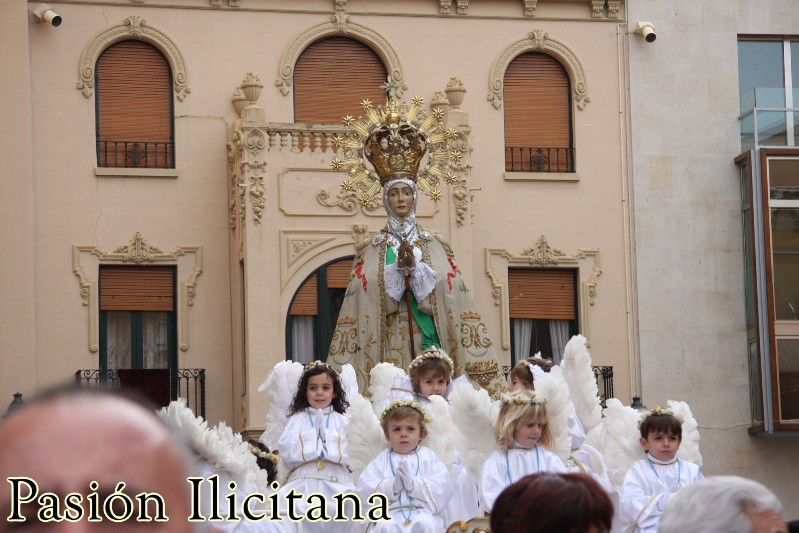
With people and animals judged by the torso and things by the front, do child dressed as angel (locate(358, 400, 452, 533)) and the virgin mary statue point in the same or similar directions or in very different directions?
same or similar directions

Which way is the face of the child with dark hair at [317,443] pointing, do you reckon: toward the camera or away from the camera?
toward the camera

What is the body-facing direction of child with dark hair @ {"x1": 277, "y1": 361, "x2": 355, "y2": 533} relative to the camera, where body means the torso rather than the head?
toward the camera

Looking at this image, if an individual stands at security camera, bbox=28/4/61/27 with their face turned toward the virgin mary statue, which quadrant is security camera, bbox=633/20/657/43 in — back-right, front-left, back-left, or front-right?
front-left

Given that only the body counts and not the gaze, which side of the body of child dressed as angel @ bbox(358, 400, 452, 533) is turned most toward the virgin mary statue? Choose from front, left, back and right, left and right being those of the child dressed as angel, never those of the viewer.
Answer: back

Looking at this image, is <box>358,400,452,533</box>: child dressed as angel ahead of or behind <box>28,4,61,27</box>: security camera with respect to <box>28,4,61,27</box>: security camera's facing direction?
ahead

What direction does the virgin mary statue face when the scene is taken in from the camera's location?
facing the viewer

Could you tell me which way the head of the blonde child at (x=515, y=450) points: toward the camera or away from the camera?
toward the camera

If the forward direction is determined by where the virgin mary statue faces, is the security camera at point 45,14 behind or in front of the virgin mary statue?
behind

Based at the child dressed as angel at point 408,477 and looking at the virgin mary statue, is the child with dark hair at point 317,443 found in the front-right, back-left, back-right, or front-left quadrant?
front-left

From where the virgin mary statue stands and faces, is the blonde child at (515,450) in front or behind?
in front

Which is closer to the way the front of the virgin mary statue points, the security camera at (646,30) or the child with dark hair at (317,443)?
the child with dark hair

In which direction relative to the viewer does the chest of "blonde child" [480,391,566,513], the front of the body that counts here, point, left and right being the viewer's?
facing the viewer and to the right of the viewer

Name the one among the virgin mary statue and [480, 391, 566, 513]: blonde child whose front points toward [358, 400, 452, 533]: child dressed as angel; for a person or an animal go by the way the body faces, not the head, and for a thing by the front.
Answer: the virgin mary statue

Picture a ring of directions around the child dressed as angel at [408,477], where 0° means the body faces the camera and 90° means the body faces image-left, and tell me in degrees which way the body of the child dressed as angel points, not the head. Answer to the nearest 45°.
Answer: approximately 0°
